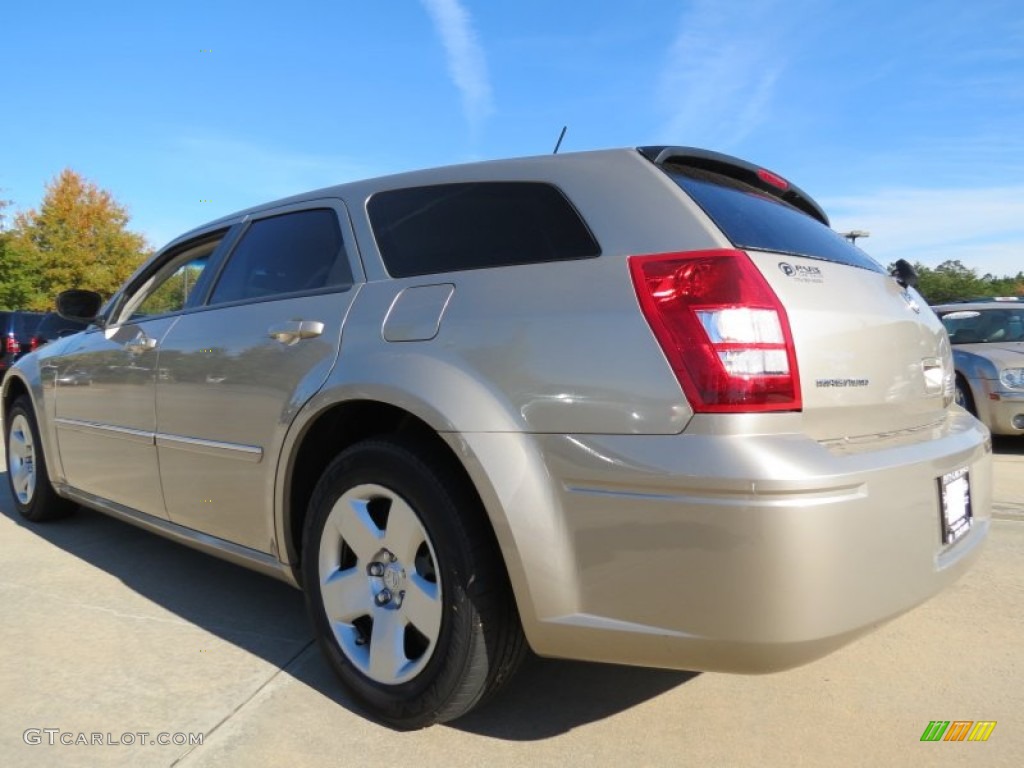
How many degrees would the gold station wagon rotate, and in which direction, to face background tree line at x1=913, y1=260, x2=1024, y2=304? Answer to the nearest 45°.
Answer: approximately 90° to its right

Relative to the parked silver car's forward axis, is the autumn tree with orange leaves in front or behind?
behind

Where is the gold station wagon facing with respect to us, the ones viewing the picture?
facing away from the viewer and to the left of the viewer

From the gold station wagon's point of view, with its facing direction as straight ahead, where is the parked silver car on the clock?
The parked silver car is roughly at 3 o'clock from the gold station wagon.

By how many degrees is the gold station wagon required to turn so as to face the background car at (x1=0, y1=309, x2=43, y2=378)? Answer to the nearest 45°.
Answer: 0° — it already faces it

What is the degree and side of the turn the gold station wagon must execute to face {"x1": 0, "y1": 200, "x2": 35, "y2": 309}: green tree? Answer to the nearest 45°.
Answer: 0° — it already faces it

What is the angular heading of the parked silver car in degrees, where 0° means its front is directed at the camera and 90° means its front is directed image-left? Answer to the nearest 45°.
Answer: approximately 315°

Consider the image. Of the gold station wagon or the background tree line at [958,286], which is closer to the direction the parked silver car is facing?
the gold station wagon

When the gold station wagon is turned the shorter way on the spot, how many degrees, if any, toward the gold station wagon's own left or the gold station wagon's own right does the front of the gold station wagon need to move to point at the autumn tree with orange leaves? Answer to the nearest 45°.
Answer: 0° — it already faces it
